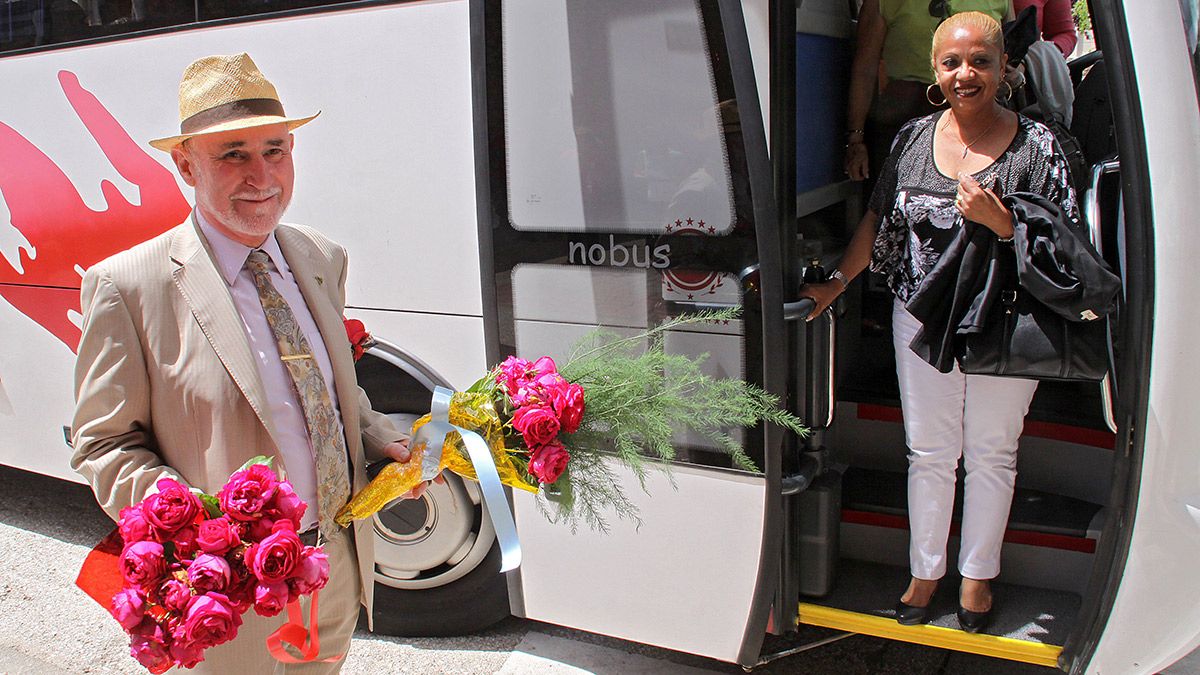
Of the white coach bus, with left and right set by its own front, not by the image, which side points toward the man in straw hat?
right

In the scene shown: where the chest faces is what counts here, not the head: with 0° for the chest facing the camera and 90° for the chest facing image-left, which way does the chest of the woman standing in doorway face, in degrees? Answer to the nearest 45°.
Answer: approximately 0°

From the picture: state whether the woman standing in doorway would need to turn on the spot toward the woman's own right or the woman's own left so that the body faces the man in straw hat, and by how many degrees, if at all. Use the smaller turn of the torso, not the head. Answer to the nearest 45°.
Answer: approximately 45° to the woman's own right
